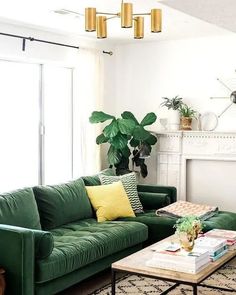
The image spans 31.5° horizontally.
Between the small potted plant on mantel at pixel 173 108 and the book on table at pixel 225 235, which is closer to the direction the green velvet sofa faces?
the book on table

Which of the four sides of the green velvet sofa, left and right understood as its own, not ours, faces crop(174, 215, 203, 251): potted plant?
front

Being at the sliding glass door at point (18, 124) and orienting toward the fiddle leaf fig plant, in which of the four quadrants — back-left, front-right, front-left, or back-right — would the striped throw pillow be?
front-right

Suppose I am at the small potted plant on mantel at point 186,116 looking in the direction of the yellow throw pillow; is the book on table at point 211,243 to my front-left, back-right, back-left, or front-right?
front-left

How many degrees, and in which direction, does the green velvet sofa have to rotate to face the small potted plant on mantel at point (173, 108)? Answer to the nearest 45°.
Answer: approximately 90° to its left

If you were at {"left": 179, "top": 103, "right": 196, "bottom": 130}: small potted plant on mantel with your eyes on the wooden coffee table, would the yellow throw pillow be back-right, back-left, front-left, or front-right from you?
front-right

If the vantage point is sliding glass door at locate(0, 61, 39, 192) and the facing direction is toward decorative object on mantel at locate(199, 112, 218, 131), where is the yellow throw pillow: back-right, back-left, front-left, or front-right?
front-right

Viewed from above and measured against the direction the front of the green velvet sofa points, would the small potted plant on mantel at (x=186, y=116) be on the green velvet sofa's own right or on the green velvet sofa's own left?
on the green velvet sofa's own left

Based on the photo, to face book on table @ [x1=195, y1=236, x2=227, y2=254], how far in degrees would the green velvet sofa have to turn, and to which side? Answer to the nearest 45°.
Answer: approximately 45° to its left

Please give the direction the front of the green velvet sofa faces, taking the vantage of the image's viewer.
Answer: facing the viewer and to the right of the viewer

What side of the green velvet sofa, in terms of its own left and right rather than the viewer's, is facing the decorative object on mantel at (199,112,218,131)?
left
